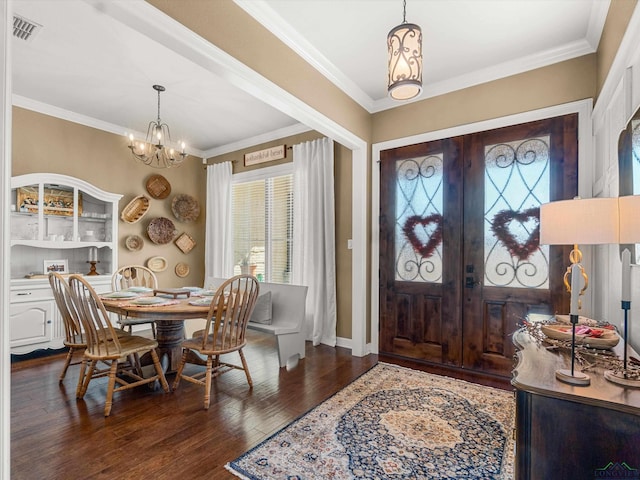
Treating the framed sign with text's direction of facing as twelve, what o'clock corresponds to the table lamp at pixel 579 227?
The table lamp is roughly at 10 o'clock from the framed sign with text.

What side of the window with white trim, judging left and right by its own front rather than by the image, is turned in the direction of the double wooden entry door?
left

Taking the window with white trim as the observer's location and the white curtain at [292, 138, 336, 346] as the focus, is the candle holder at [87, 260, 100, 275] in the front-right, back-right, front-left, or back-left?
back-right

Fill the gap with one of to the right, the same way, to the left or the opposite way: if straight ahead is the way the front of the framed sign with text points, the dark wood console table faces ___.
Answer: to the right

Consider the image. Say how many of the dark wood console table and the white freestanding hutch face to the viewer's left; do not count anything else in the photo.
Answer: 1

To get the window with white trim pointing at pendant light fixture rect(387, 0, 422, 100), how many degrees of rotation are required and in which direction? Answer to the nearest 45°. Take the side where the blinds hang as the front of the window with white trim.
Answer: approximately 45° to its left

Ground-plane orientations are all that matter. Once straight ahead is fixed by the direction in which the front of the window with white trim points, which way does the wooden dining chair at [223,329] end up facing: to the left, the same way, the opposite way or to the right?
to the right

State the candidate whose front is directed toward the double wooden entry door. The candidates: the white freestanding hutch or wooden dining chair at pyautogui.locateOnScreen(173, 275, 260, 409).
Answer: the white freestanding hutch

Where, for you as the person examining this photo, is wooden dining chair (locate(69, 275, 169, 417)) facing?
facing away from the viewer and to the right of the viewer

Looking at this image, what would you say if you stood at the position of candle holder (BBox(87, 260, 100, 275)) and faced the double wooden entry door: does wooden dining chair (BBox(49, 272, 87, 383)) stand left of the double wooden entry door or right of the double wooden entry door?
right
